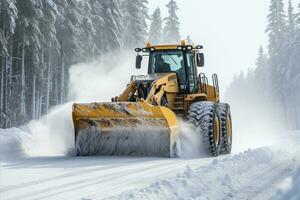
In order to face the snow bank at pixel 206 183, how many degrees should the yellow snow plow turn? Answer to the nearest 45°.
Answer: approximately 45° to its left

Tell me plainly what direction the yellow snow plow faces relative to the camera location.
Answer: facing the viewer and to the left of the viewer

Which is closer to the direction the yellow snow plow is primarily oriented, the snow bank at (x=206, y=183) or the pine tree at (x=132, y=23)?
the snow bank

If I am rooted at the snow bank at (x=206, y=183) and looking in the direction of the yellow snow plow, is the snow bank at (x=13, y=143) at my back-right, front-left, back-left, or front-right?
front-left

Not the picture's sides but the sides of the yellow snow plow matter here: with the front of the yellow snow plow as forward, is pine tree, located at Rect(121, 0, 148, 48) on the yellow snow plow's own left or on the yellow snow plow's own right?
on the yellow snow plow's own right

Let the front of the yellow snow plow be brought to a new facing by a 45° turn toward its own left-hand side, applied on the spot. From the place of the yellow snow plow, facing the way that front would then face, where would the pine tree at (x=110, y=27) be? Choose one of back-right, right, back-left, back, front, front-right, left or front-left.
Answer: back

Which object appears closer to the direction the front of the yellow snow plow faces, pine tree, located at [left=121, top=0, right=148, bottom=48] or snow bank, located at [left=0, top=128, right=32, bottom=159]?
the snow bank

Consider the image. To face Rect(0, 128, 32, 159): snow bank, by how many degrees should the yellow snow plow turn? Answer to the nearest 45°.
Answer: approximately 45° to its right
